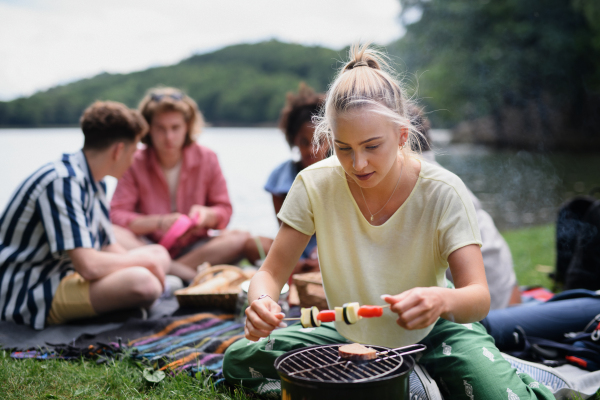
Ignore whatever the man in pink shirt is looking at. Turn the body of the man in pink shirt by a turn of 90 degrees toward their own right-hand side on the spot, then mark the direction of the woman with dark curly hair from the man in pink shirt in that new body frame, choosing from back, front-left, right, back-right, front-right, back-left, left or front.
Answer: back-left

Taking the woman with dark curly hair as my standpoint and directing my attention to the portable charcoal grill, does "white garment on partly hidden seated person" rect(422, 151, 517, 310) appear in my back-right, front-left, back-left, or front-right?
front-left

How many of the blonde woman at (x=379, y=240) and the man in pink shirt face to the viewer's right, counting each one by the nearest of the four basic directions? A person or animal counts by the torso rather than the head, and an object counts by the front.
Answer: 0

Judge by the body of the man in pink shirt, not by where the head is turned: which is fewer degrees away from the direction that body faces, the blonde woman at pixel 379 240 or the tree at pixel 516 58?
the blonde woman

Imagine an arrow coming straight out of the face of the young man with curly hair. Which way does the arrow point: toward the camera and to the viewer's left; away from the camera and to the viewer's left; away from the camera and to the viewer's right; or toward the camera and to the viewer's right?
away from the camera and to the viewer's right

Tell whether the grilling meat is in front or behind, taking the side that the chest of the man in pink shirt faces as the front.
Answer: in front

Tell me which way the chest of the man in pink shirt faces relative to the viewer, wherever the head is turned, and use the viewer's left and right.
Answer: facing the viewer

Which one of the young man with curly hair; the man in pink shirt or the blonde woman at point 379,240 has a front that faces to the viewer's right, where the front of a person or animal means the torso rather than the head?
the young man with curly hair

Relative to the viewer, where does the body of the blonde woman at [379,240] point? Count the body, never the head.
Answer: toward the camera

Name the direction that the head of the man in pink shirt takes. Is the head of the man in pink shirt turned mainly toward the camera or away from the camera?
toward the camera

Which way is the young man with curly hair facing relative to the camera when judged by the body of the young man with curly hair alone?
to the viewer's right

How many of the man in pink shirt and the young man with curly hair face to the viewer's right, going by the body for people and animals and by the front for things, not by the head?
1

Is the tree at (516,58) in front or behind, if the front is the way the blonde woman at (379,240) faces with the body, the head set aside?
behind
